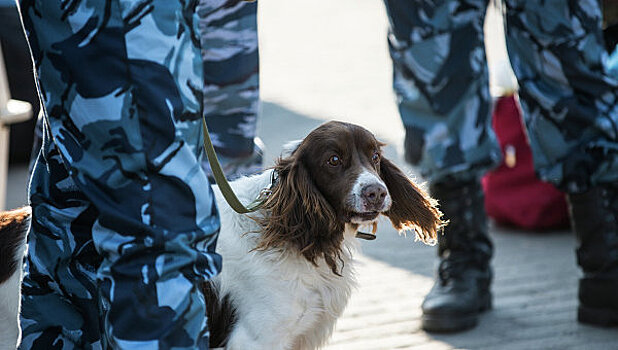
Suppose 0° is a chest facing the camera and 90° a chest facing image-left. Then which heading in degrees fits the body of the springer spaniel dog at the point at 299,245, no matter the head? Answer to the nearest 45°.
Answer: approximately 315°

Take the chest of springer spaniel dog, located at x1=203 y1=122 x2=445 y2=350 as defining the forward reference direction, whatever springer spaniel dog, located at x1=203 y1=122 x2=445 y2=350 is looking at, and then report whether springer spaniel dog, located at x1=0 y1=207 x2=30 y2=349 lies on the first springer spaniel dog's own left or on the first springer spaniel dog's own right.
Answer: on the first springer spaniel dog's own right
